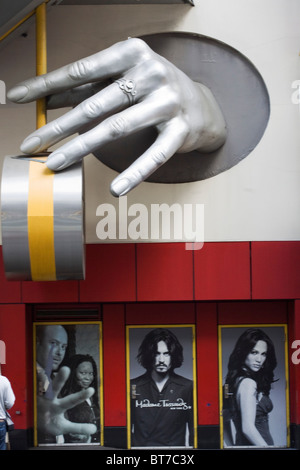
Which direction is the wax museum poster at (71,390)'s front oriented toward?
toward the camera

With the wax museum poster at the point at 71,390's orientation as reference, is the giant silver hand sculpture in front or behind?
in front
